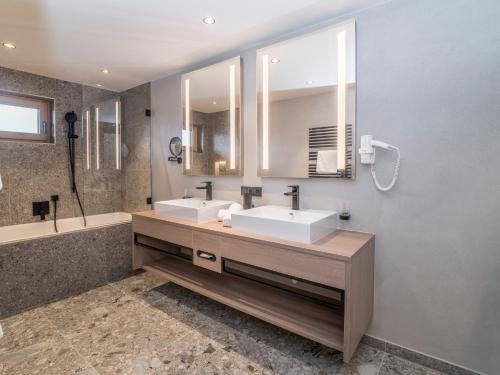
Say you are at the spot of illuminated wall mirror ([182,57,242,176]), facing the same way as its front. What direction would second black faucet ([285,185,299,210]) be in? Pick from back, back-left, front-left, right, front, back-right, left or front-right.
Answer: left

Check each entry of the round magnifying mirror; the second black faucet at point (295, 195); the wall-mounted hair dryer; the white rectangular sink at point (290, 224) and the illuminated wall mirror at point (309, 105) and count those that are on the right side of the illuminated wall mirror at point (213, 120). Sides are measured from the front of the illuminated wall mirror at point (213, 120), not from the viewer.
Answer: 1

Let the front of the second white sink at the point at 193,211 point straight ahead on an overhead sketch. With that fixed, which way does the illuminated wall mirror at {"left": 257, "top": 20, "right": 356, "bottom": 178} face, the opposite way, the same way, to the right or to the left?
the same way

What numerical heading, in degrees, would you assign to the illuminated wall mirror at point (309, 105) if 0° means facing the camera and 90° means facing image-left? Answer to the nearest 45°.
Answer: approximately 45°

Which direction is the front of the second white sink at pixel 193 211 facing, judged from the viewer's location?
facing the viewer and to the left of the viewer

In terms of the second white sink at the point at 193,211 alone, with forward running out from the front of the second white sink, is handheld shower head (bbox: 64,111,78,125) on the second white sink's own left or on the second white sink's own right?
on the second white sink's own right

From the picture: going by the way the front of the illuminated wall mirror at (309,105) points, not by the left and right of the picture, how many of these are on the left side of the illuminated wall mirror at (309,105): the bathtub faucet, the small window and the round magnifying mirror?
0

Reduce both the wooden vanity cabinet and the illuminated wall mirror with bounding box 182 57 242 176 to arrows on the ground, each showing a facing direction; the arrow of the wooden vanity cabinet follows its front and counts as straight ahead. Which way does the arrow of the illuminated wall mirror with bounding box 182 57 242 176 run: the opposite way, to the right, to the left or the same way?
the same way

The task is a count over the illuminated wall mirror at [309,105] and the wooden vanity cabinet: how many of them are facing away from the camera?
0

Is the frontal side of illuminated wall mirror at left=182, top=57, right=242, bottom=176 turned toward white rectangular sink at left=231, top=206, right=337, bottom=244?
no

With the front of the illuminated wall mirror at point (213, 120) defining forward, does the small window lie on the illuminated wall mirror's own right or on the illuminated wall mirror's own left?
on the illuminated wall mirror's own right

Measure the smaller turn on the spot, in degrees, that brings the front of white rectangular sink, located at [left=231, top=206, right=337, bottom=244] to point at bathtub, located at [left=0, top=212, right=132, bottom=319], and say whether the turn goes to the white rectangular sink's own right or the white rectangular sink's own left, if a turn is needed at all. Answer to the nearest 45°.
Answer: approximately 45° to the white rectangular sink's own right

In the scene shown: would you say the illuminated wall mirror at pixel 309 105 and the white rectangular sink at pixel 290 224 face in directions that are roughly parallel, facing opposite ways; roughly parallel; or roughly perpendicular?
roughly parallel
